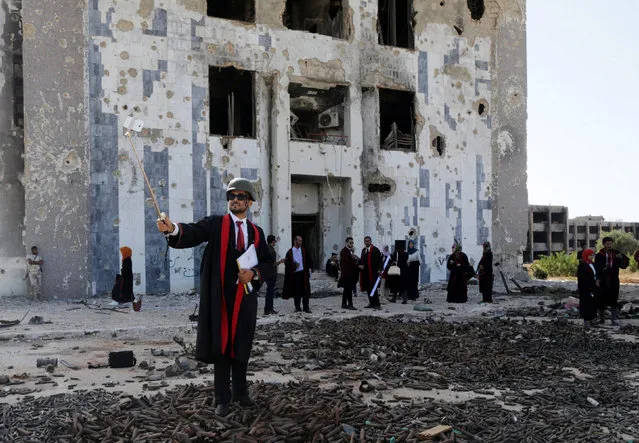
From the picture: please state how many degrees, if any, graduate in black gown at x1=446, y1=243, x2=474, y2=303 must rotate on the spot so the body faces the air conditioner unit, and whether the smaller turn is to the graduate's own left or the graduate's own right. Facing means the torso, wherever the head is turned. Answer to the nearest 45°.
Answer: approximately 135° to the graduate's own right

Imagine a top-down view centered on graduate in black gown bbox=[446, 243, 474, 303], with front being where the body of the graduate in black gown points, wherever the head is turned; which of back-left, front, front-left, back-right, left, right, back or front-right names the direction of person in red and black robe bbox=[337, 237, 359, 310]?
front-right

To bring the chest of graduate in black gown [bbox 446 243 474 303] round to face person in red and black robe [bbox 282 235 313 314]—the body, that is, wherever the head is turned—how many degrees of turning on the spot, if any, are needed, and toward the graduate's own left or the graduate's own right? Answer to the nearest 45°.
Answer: approximately 45° to the graduate's own right

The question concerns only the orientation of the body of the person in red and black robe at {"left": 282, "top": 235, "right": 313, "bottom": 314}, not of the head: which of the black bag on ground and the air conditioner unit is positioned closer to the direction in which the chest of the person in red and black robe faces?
the black bag on ground

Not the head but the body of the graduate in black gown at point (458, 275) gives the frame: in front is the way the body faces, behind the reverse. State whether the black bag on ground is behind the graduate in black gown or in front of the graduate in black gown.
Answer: in front

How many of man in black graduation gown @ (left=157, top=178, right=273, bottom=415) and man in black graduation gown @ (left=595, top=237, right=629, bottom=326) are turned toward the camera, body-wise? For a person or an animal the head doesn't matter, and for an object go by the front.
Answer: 2

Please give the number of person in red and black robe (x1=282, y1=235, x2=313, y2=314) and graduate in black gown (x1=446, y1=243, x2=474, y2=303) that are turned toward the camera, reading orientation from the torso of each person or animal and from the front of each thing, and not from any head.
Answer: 2

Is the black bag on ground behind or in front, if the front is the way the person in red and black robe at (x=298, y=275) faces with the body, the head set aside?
in front

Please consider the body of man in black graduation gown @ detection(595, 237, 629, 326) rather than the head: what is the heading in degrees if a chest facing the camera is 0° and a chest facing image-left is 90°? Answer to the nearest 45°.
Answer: approximately 0°

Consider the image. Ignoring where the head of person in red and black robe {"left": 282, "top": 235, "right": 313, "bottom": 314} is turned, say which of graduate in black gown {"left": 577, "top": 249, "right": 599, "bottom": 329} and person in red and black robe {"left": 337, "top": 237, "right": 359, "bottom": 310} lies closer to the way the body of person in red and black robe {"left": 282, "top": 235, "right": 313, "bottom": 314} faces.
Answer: the graduate in black gown

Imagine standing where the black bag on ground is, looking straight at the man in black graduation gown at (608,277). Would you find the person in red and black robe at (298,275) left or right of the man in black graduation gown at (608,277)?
left
